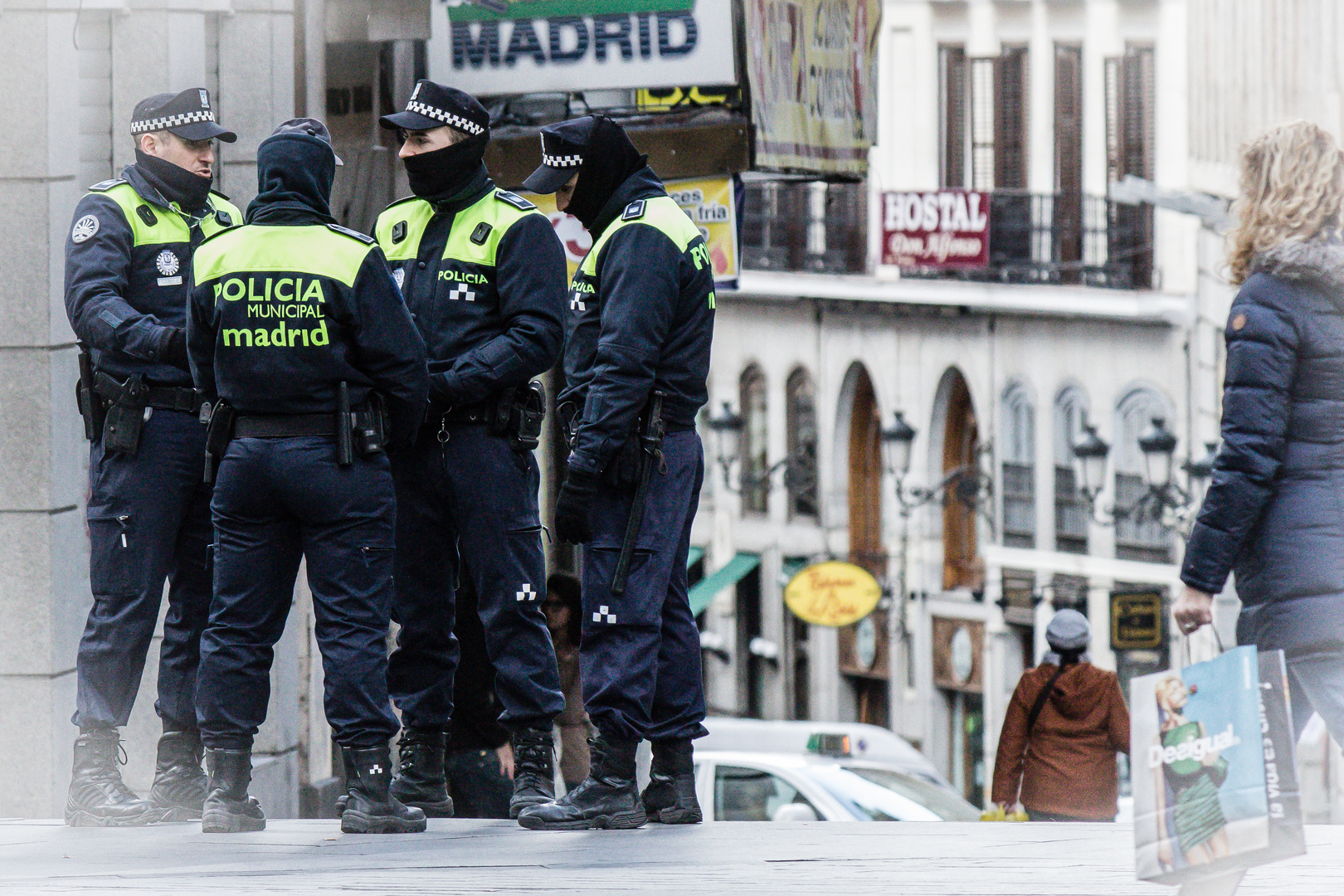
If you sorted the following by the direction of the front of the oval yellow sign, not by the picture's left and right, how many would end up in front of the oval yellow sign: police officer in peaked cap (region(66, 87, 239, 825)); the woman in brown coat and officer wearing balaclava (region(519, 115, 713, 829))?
3

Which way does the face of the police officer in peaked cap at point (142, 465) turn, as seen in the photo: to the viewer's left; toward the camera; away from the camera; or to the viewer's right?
to the viewer's right

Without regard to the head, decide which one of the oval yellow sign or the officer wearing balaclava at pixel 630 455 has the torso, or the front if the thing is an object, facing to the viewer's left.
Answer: the officer wearing balaclava

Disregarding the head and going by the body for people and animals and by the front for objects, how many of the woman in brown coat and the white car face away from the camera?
1

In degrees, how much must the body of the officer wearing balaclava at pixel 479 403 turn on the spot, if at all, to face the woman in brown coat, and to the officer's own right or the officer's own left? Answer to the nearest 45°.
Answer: approximately 180°

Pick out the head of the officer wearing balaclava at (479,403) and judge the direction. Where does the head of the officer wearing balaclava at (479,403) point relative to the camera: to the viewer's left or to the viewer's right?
to the viewer's left

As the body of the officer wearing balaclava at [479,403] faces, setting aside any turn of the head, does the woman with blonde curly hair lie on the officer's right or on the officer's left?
on the officer's left

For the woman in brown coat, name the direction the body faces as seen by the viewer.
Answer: away from the camera

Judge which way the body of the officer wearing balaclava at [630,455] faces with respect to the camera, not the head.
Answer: to the viewer's left

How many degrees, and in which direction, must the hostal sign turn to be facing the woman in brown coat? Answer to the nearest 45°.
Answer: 0° — it already faces them

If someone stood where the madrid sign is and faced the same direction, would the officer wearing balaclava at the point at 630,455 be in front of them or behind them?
in front

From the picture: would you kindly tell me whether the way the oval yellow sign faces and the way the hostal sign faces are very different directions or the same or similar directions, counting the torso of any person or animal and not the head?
same or similar directions

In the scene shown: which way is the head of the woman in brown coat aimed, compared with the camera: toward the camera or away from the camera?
away from the camera

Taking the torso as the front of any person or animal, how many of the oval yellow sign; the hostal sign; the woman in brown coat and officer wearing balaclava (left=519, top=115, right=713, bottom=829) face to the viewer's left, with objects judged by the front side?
1

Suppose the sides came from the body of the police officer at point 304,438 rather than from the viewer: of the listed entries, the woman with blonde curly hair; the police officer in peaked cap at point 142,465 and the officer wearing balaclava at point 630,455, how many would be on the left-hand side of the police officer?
1

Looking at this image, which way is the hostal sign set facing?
toward the camera

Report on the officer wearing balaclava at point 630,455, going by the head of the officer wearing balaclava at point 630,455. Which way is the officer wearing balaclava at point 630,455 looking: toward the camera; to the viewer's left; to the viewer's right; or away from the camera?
to the viewer's left

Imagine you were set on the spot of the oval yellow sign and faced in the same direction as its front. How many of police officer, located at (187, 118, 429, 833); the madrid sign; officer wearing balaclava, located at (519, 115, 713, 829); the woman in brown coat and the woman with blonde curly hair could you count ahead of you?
5
